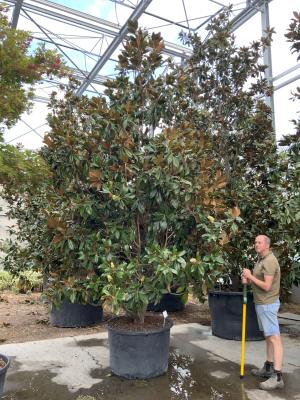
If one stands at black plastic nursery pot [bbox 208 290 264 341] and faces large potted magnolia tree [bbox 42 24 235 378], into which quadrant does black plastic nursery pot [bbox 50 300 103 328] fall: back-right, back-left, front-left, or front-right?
front-right

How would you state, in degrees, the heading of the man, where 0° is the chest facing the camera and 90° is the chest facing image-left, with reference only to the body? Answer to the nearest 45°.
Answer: approximately 90°

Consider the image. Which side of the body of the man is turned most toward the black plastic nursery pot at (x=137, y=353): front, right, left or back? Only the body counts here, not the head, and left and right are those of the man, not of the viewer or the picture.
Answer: front

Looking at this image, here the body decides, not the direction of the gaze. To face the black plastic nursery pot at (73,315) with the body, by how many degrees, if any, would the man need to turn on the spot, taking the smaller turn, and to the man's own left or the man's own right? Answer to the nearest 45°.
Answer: approximately 45° to the man's own right

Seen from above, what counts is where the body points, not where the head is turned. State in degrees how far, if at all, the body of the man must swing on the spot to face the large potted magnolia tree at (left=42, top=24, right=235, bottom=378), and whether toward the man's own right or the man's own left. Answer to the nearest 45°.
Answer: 0° — they already face it

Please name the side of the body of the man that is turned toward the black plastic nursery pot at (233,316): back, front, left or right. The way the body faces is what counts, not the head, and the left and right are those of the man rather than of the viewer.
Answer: right
